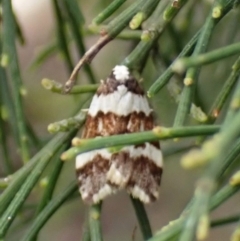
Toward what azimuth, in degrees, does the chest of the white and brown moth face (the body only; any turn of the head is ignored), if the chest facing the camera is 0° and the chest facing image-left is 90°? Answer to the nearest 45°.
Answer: approximately 180°
